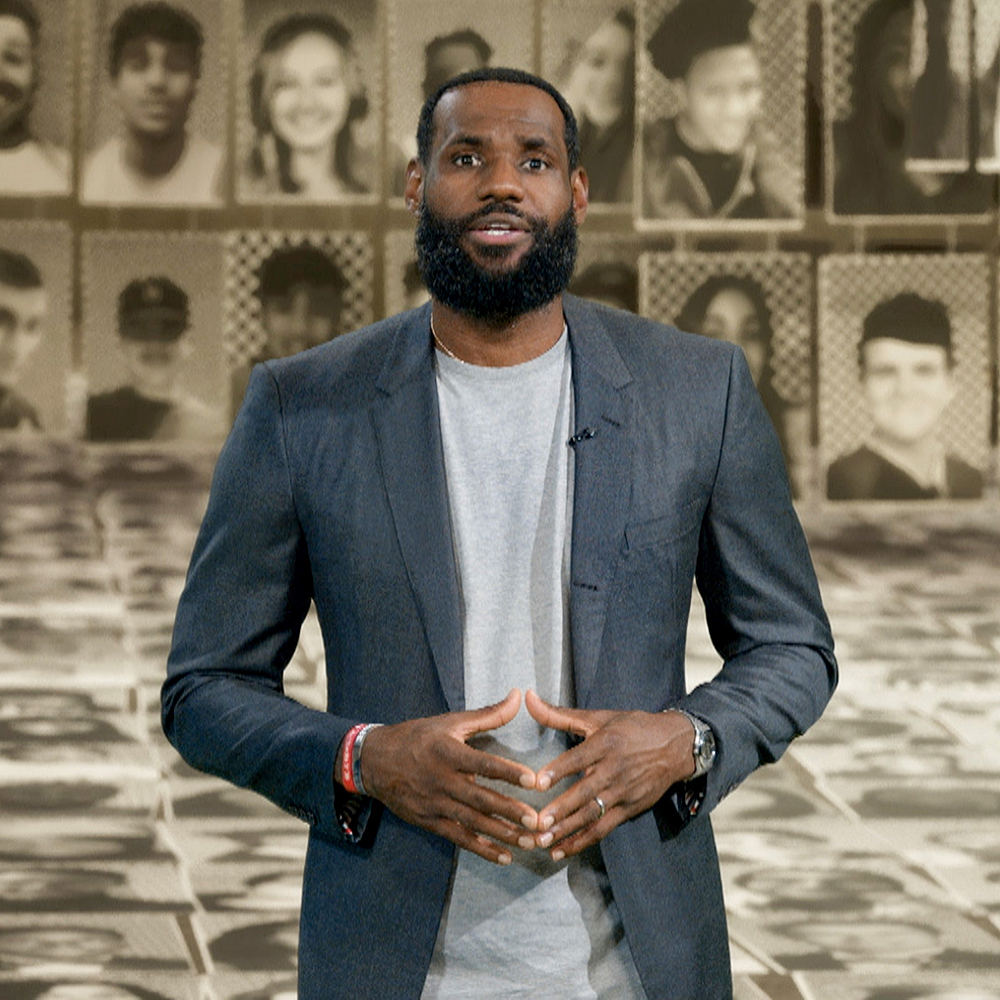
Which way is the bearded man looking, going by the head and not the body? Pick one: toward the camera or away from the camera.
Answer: toward the camera

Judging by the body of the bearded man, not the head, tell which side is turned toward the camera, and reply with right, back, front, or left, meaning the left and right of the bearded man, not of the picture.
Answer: front
